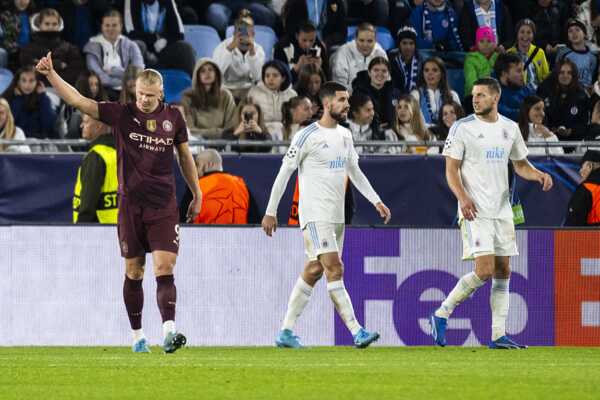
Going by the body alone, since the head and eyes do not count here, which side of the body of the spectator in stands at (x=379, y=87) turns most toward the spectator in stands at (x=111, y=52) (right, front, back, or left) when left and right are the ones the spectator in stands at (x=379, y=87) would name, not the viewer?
right

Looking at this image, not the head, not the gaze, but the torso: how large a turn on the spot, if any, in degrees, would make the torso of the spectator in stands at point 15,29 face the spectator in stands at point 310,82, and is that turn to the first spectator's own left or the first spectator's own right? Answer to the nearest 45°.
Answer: approximately 45° to the first spectator's own left

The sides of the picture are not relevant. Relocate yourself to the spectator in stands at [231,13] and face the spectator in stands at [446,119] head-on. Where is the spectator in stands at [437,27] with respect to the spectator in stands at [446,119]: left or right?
left

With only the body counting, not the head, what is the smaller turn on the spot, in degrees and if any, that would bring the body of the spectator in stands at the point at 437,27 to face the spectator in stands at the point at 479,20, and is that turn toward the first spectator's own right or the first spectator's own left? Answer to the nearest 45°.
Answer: approximately 90° to the first spectator's own left

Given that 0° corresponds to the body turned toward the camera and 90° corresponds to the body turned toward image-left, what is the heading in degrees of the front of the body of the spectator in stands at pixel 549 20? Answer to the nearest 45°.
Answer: approximately 0°

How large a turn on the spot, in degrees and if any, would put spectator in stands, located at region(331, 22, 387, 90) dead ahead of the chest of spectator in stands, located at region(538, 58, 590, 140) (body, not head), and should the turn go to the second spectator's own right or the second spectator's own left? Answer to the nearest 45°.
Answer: approximately 90° to the second spectator's own right
